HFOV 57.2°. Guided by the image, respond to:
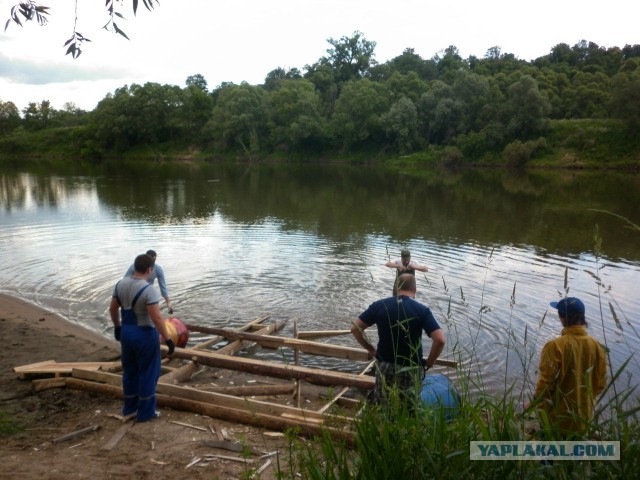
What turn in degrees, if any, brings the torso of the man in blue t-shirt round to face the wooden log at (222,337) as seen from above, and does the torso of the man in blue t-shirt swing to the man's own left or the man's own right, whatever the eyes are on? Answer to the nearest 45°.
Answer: approximately 45° to the man's own left

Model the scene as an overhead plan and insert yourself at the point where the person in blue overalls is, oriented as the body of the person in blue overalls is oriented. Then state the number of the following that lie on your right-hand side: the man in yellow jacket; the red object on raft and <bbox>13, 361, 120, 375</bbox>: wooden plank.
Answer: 1

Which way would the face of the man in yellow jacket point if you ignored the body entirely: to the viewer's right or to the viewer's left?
to the viewer's left

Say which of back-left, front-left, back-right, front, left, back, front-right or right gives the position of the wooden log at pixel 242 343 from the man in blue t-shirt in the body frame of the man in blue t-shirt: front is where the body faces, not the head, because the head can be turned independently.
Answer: front-left

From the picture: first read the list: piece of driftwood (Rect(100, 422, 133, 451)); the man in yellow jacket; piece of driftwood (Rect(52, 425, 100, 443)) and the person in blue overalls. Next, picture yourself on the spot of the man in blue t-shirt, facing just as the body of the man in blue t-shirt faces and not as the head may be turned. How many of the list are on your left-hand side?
3

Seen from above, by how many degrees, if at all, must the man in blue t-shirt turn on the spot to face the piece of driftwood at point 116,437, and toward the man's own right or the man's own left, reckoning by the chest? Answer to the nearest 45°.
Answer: approximately 90° to the man's own left

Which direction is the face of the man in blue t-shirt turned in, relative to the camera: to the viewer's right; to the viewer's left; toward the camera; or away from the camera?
away from the camera

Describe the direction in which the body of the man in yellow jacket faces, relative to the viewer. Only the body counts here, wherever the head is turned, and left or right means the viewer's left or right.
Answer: facing away from the viewer and to the left of the viewer

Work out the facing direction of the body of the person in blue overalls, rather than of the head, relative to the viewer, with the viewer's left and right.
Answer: facing away from the viewer and to the right of the viewer

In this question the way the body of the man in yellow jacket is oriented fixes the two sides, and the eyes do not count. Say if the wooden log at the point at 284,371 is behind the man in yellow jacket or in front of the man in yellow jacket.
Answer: in front

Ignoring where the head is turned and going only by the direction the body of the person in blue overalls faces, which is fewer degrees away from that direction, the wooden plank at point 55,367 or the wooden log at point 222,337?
the wooden log

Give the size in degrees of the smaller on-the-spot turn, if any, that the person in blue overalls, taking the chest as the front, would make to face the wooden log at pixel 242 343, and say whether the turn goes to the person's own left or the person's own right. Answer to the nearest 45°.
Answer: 0° — they already face it

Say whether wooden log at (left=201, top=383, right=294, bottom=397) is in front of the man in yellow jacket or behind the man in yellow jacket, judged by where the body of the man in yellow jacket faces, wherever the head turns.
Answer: in front

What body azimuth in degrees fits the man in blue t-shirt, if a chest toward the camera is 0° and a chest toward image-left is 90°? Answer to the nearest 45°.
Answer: approximately 180°
